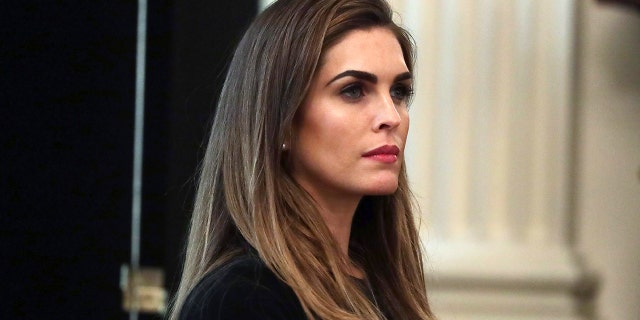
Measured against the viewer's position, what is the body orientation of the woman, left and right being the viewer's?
facing the viewer and to the right of the viewer

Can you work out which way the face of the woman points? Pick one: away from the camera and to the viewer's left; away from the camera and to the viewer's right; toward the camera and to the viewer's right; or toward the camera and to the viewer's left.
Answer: toward the camera and to the viewer's right

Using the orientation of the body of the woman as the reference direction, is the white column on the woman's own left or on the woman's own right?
on the woman's own left
